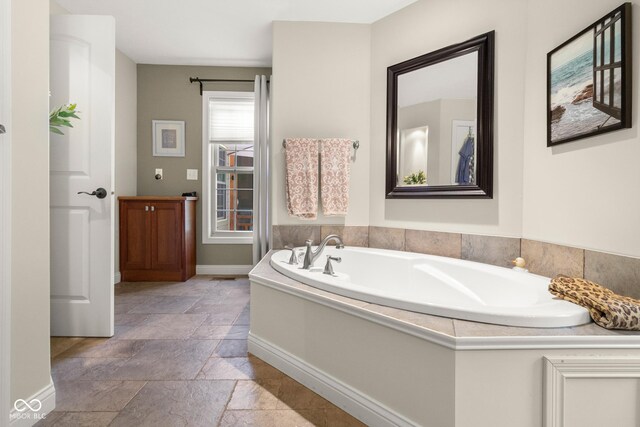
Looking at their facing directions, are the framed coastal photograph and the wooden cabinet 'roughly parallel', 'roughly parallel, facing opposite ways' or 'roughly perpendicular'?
roughly perpendicular

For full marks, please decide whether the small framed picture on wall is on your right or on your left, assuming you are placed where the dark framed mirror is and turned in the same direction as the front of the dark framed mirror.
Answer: on your right

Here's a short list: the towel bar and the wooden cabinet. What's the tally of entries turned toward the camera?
2

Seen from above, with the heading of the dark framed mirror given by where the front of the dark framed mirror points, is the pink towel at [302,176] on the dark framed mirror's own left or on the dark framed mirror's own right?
on the dark framed mirror's own right

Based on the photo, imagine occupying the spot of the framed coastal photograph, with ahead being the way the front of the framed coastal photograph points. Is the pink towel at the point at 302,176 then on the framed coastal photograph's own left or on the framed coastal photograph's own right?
on the framed coastal photograph's own right
